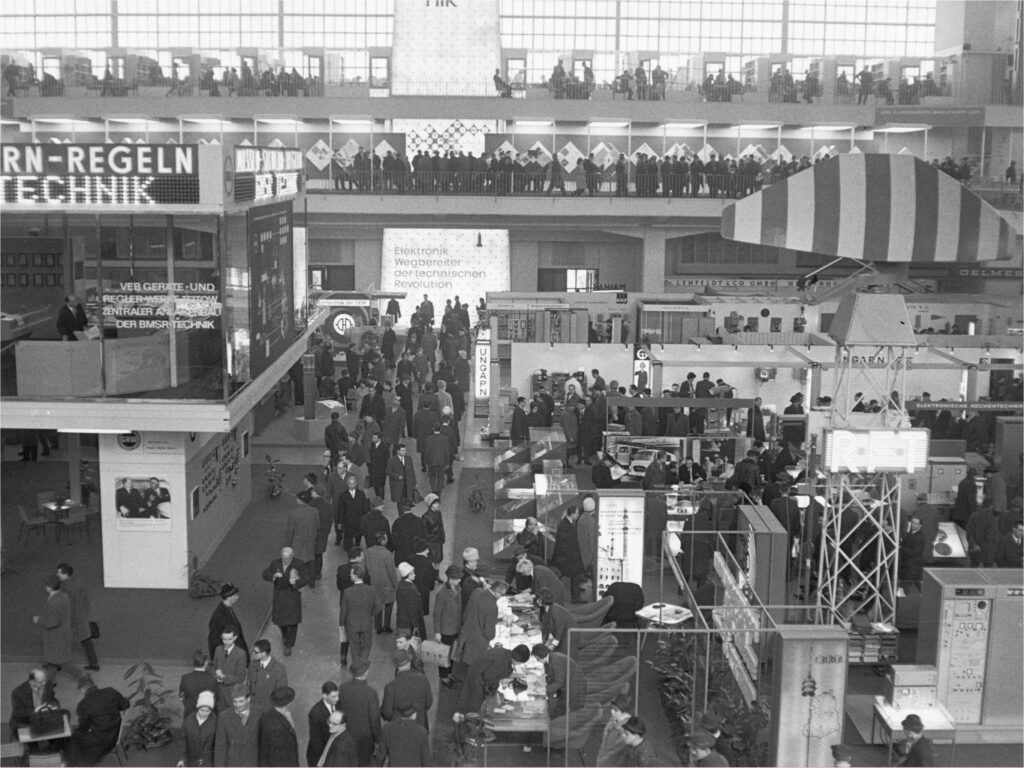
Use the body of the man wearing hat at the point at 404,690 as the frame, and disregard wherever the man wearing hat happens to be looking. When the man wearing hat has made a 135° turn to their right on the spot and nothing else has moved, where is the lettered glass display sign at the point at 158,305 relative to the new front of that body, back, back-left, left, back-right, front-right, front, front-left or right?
back

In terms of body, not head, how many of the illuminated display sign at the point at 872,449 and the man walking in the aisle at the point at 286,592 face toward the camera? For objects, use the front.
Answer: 2

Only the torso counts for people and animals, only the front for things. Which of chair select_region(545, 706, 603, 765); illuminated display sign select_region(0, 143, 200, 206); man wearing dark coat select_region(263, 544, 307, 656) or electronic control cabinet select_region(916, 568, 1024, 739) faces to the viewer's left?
the chair

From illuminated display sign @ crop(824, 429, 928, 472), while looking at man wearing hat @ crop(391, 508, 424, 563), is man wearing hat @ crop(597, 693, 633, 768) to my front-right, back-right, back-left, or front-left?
front-left

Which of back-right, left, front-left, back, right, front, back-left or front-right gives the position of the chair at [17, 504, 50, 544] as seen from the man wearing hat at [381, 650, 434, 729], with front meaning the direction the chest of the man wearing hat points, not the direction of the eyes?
front-left

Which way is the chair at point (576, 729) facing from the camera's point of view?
to the viewer's left

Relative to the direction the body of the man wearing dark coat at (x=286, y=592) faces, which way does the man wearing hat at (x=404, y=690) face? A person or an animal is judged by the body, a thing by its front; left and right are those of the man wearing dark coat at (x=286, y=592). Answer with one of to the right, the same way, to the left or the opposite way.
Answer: the opposite way

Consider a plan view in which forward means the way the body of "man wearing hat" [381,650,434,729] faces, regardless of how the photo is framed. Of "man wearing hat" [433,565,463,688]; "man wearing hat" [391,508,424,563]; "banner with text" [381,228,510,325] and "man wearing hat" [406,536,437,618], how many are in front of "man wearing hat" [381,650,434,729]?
4

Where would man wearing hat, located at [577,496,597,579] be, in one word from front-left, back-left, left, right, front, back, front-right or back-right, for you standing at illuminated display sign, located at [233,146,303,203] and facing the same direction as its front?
front

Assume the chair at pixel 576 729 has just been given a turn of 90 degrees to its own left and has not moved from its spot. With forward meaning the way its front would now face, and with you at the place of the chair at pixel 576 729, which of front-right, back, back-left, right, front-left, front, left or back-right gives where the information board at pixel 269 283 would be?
back-right

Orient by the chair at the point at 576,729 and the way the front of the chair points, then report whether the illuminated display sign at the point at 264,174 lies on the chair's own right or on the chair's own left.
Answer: on the chair's own right

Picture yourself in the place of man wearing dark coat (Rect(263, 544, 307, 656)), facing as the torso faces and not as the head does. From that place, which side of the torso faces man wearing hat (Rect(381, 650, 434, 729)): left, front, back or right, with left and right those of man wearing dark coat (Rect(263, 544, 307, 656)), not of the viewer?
front

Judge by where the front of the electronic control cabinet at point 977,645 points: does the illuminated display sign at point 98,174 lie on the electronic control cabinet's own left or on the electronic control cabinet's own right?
on the electronic control cabinet's own right

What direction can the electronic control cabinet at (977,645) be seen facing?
toward the camera

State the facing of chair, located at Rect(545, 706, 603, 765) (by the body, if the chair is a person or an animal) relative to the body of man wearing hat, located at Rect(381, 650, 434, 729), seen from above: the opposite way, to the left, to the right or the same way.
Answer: to the left

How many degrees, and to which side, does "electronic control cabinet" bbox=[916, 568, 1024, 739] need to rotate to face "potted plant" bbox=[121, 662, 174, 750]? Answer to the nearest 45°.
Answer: approximately 45° to its right

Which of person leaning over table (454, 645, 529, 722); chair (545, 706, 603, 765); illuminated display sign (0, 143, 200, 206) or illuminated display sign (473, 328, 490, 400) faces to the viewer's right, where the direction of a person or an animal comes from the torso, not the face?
the person leaning over table

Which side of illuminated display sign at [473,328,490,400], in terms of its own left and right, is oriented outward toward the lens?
front

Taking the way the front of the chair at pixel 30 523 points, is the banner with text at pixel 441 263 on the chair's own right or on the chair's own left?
on the chair's own left
